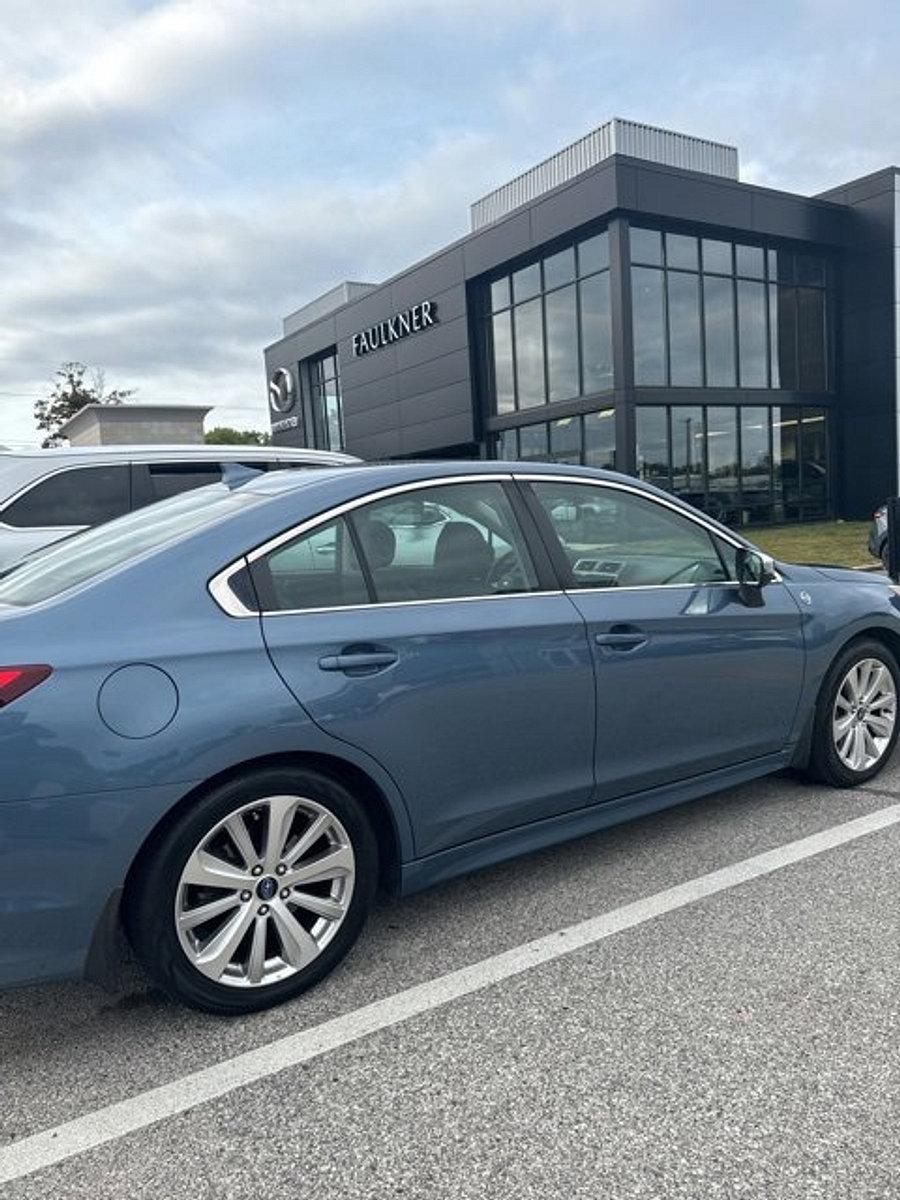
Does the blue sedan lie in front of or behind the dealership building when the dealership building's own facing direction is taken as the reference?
in front

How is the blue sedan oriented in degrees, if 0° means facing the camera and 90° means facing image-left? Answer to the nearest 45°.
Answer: approximately 225°

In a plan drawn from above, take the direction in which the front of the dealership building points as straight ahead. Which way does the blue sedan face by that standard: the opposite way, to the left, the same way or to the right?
the opposite way

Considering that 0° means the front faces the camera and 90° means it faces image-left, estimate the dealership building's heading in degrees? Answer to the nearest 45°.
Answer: approximately 45°

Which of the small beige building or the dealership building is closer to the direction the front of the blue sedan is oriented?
the dealership building

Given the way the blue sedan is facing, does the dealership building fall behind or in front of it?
in front

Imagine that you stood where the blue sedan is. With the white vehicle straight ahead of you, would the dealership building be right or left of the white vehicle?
right

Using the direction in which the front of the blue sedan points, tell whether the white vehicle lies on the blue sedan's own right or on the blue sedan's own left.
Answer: on the blue sedan's own left

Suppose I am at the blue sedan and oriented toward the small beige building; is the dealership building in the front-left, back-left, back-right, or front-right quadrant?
front-right
